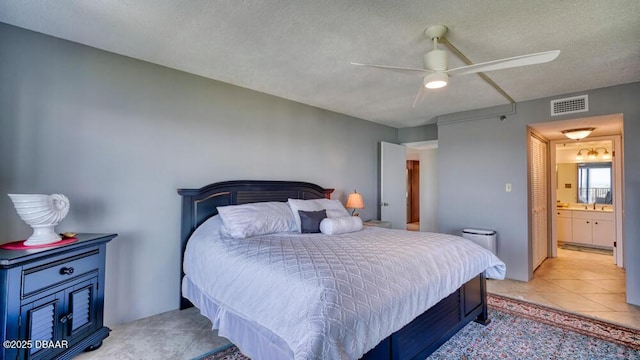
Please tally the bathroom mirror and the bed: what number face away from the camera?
0

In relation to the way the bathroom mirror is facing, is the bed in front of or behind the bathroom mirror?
in front

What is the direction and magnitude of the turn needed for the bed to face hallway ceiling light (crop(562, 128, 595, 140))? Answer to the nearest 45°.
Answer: approximately 90° to its left

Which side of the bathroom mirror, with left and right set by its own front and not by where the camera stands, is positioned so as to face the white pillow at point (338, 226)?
front

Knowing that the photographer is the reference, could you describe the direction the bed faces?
facing the viewer and to the right of the viewer

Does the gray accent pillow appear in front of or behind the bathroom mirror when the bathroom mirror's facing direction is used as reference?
in front

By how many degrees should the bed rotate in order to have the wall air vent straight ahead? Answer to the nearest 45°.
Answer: approximately 90° to its left

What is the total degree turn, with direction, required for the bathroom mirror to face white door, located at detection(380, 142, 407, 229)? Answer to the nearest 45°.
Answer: approximately 45° to its right

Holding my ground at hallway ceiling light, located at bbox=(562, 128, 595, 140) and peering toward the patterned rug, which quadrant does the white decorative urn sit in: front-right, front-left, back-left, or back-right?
front-right

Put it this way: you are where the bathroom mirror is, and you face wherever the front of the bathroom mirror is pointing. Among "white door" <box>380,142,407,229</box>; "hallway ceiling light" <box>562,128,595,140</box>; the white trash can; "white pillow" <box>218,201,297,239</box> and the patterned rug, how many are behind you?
0

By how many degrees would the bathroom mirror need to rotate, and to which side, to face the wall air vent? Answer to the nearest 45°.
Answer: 0° — it already faces it

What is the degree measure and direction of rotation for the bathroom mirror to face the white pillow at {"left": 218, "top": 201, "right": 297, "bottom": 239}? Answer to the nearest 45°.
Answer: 0° — it already faces it

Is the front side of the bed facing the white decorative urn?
no

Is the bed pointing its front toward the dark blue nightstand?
no

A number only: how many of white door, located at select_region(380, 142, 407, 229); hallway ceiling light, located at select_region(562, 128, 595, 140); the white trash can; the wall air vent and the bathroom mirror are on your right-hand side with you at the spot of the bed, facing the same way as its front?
0

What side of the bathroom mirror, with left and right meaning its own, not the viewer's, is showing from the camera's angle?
front

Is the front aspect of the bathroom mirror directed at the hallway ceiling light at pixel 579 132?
yes

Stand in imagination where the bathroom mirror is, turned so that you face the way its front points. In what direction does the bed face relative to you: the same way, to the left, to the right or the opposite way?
to the left

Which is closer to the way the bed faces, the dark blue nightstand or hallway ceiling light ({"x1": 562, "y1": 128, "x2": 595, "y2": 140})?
the hallway ceiling light
